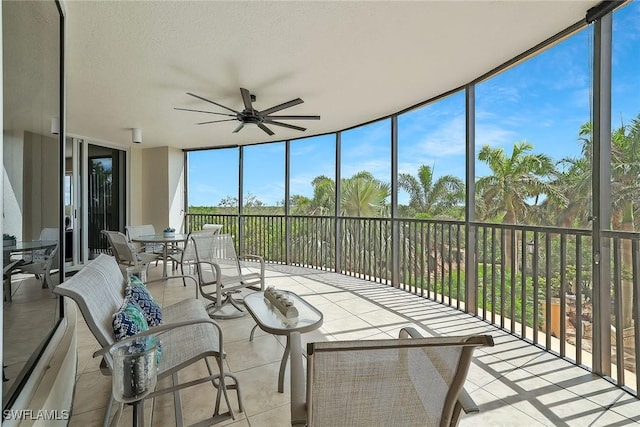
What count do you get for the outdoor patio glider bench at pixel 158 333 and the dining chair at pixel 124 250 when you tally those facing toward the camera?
0

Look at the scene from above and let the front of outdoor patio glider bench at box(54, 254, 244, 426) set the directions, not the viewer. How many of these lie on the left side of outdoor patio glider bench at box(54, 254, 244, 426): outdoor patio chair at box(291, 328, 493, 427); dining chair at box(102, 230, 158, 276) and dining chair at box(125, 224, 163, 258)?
2

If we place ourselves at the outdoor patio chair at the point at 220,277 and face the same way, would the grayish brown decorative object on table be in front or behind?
in front

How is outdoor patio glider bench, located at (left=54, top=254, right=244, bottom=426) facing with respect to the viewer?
to the viewer's right

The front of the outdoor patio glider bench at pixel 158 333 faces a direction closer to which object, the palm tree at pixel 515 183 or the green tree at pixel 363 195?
the palm tree

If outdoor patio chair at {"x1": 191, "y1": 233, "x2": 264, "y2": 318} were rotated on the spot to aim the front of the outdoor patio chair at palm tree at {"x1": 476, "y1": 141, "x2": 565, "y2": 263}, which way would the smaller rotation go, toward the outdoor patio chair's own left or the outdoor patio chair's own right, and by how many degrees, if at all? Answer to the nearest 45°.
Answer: approximately 45° to the outdoor patio chair's own left

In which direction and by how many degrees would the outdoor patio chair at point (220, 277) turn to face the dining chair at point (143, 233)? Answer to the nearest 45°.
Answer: approximately 180°

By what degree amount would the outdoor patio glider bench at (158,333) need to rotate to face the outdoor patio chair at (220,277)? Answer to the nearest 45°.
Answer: approximately 90° to its left

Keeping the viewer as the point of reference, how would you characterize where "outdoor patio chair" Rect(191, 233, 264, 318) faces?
facing the viewer and to the right of the viewer

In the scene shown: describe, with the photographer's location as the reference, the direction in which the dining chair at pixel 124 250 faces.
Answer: facing away from the viewer and to the right of the viewer

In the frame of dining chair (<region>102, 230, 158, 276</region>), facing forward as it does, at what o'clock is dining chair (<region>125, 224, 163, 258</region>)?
dining chair (<region>125, 224, 163, 258</region>) is roughly at 11 o'clock from dining chair (<region>102, 230, 158, 276</region>).

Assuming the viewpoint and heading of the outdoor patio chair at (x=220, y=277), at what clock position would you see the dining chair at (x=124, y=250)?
The dining chair is roughly at 6 o'clock from the outdoor patio chair.

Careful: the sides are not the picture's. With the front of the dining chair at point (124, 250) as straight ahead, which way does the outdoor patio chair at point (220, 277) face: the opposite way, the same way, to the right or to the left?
to the right
